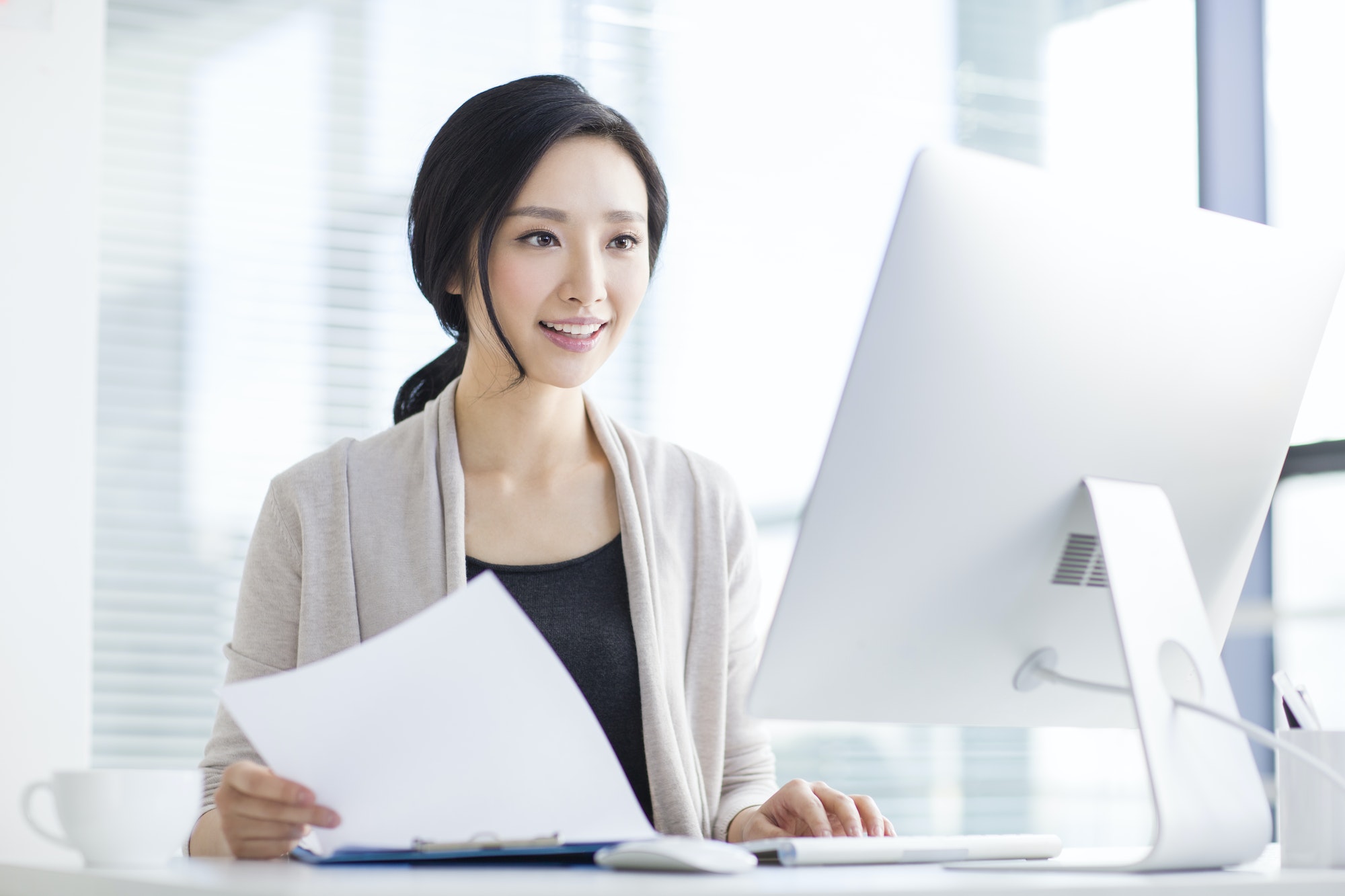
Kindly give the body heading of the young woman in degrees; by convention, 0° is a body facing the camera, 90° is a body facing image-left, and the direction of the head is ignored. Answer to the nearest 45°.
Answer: approximately 315°

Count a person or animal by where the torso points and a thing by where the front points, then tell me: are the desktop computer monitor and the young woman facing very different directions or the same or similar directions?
very different directions

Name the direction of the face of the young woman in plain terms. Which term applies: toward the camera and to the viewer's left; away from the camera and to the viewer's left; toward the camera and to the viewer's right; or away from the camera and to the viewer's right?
toward the camera and to the viewer's right

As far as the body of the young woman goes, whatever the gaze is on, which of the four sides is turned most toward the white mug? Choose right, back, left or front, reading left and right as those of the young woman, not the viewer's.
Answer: right

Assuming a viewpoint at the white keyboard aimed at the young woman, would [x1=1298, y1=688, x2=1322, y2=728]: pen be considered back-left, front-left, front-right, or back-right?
back-right

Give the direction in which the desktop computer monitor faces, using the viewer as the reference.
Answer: facing away from the viewer and to the left of the viewer

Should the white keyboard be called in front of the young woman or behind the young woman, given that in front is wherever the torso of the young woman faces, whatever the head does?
in front

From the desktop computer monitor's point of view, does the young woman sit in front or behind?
in front

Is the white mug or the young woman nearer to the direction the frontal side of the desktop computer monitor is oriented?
the young woman
